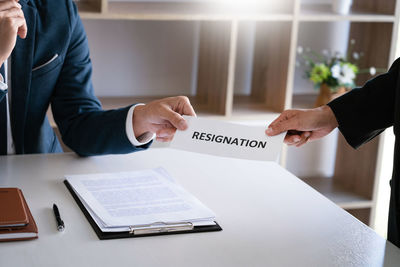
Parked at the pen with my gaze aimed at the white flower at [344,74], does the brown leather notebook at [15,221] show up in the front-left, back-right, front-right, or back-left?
back-left

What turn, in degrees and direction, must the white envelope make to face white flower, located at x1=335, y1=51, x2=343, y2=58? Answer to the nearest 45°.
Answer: approximately 180°

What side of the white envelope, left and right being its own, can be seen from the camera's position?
front

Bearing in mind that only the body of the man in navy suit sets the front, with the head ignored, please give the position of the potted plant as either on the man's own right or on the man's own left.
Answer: on the man's own left

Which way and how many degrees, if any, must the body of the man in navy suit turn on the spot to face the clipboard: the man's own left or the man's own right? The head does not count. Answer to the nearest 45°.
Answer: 0° — they already face it

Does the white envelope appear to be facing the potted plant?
no

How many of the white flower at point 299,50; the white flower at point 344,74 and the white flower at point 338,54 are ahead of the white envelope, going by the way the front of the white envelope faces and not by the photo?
0

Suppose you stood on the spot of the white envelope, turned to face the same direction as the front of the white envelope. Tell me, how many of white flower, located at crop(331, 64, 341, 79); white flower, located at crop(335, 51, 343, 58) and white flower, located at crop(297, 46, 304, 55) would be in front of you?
0
